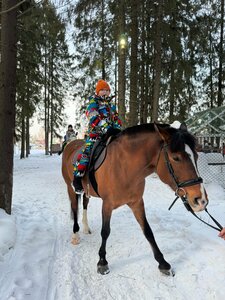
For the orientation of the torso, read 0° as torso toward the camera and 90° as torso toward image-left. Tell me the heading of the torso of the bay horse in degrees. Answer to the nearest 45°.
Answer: approximately 315°
